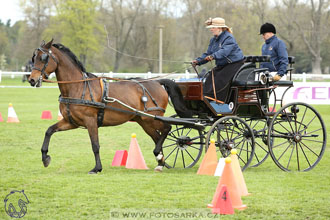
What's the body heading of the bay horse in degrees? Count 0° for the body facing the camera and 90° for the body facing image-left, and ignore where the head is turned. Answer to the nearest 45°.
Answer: approximately 90°

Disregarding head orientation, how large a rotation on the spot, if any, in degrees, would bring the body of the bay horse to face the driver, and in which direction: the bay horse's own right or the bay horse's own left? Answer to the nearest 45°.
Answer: approximately 180°

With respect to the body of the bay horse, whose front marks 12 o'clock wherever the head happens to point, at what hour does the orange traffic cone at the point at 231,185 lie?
The orange traffic cone is roughly at 8 o'clock from the bay horse.

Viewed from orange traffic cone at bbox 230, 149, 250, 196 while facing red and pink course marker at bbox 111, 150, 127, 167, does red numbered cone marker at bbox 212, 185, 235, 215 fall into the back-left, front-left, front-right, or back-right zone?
back-left

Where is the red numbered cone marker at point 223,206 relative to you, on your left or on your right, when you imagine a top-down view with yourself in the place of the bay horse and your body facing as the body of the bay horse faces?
on your left

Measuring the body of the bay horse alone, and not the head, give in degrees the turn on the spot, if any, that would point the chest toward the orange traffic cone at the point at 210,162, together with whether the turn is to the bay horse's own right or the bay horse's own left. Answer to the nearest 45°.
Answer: approximately 180°

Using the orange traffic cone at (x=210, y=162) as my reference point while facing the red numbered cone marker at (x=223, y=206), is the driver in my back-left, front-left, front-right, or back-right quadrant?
back-left

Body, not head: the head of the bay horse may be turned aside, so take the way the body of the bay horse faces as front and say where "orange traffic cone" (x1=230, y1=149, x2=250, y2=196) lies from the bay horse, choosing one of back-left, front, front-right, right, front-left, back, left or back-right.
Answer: back-left
